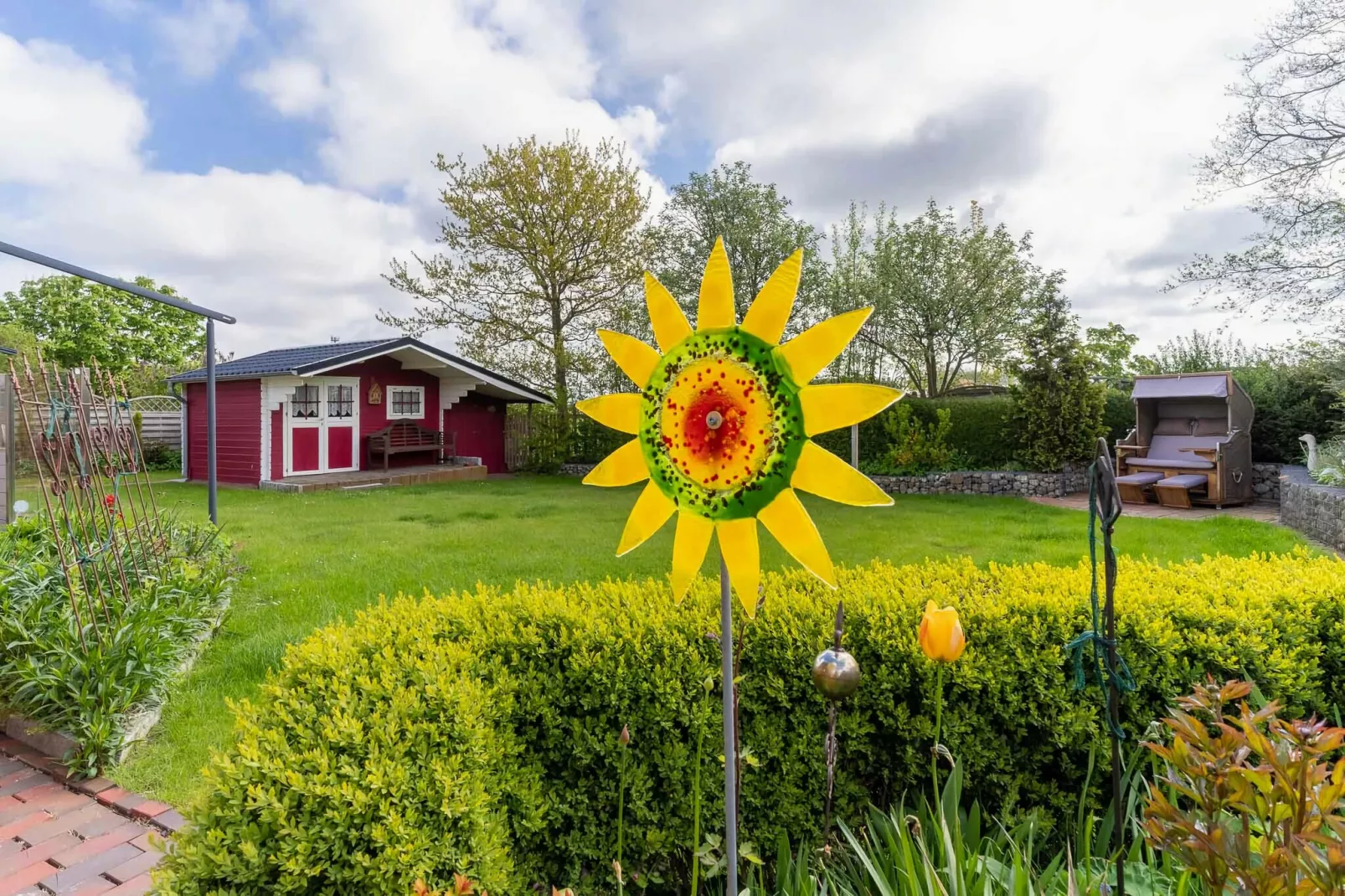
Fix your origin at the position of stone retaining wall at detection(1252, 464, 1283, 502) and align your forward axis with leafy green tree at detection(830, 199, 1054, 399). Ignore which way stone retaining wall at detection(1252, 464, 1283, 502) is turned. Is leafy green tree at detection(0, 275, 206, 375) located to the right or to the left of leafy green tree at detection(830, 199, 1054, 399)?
left

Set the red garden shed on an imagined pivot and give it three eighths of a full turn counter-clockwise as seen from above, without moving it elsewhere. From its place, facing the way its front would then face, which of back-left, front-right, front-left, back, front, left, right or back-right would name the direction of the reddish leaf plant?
back

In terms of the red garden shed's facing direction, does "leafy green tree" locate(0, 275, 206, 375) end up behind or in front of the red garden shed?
behind

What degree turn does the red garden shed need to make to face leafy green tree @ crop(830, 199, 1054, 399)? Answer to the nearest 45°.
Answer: approximately 45° to its left

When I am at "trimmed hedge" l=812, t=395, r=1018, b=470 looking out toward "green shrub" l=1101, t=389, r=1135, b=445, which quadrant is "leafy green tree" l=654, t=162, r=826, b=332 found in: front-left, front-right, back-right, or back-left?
back-left

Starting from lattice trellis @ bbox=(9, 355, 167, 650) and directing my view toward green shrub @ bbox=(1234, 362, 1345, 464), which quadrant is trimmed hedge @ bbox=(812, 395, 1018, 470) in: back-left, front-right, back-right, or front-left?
front-left

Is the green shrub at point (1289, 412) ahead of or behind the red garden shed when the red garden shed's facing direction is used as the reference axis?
ahead

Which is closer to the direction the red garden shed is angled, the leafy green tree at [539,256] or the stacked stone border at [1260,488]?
the stacked stone border

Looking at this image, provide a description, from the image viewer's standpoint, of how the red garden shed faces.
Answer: facing the viewer and to the right of the viewer

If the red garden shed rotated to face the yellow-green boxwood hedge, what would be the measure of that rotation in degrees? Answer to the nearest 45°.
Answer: approximately 45° to its right

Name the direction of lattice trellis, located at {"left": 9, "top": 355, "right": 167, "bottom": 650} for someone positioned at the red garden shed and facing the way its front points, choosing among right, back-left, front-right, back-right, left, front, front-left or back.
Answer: front-right

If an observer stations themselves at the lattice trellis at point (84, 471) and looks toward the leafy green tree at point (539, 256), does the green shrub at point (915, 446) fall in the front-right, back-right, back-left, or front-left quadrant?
front-right
